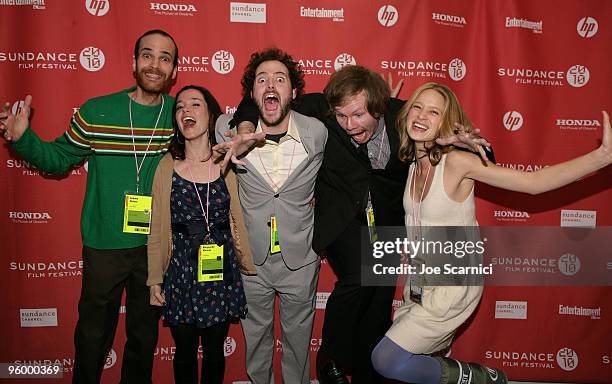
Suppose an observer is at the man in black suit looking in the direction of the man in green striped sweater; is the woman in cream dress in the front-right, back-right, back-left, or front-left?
back-left

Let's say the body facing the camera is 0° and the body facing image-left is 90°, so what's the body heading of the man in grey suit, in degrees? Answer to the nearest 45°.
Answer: approximately 0°

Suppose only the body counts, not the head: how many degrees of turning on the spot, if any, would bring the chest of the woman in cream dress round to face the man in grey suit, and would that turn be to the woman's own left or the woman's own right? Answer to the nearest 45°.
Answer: approximately 45° to the woman's own right

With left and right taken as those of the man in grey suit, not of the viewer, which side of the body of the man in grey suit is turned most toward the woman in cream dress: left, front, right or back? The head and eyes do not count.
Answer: left

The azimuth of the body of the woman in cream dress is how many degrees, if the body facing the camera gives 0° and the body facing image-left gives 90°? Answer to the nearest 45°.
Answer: approximately 45°

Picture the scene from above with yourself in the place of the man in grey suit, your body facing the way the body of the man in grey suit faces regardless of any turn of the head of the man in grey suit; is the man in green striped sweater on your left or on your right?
on your right

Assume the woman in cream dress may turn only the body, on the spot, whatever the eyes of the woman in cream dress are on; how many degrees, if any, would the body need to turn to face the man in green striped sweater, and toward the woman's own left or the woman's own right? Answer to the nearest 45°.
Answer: approximately 45° to the woman's own right
